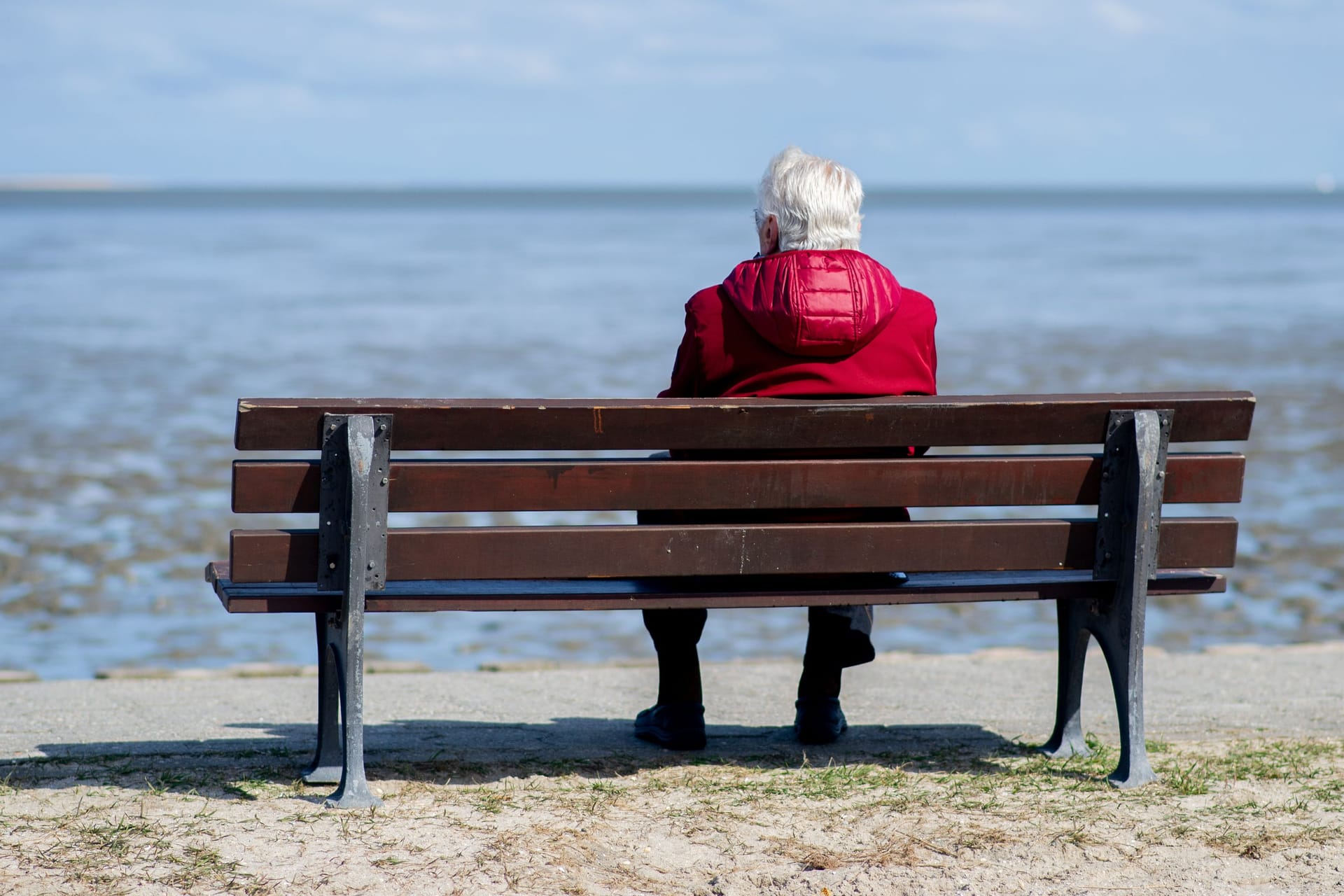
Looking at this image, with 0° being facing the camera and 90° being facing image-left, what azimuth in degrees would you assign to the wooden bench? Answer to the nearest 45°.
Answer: approximately 180°

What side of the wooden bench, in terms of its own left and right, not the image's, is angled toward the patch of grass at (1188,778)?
right
